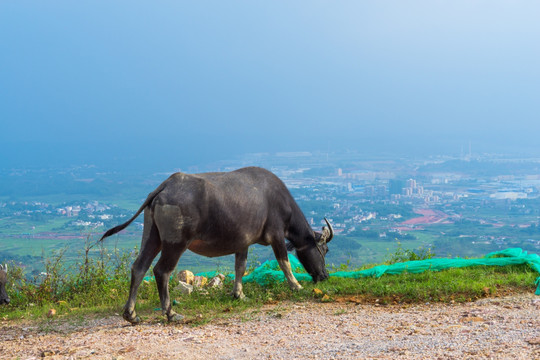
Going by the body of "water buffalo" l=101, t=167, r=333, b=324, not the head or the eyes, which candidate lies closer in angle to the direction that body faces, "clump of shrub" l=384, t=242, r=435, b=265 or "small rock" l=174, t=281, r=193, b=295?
the clump of shrub

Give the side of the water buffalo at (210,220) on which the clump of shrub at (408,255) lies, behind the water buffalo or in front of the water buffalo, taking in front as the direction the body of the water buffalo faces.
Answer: in front

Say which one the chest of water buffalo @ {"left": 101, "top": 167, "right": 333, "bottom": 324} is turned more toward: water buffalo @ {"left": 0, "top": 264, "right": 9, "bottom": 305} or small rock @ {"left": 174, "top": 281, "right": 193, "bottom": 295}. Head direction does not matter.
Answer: the small rock

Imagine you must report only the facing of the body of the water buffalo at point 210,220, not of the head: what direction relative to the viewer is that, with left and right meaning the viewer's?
facing away from the viewer and to the right of the viewer

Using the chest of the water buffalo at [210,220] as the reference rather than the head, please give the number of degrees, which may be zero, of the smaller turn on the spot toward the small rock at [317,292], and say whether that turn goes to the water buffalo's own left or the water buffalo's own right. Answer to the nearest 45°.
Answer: approximately 45° to the water buffalo's own right
